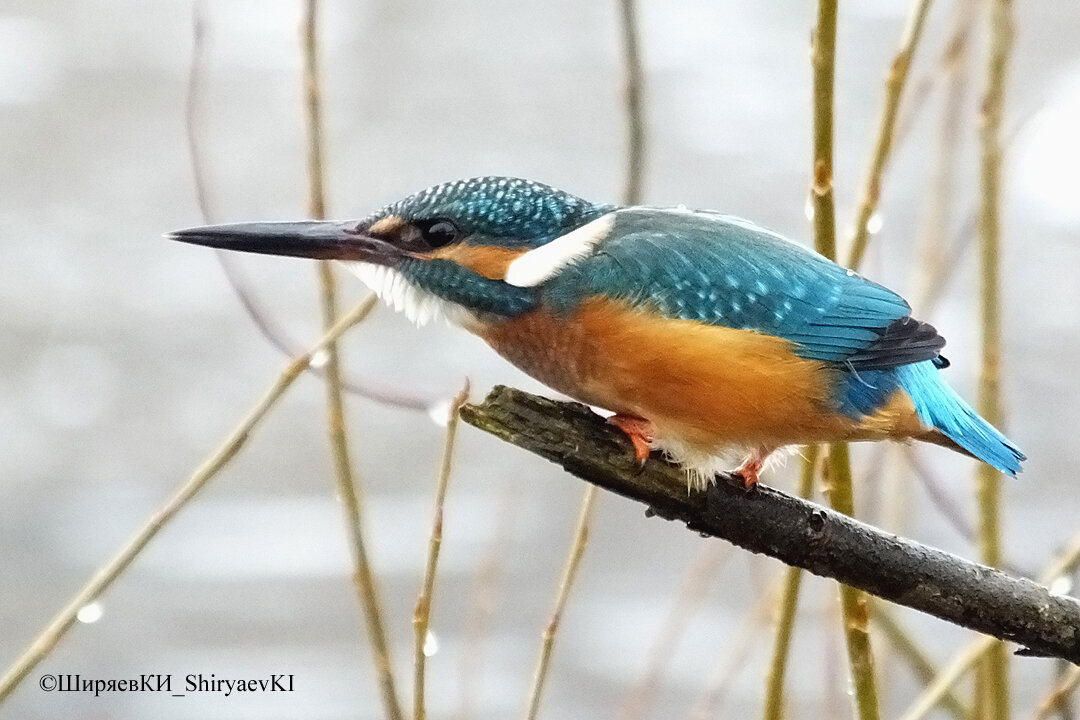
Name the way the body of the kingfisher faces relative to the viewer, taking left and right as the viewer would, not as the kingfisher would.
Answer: facing to the left of the viewer
